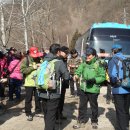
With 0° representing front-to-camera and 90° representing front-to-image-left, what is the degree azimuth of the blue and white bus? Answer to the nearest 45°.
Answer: approximately 0°

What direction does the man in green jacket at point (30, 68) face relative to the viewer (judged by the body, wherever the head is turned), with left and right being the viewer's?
facing the viewer and to the right of the viewer

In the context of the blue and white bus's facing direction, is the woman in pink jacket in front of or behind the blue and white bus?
in front

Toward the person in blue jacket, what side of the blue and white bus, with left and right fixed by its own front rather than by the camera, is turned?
front

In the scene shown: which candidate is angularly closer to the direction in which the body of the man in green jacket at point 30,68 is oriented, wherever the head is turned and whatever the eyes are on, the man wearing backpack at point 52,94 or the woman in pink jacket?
the man wearing backpack

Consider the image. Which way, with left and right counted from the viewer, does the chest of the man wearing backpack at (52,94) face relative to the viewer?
facing away from the viewer and to the right of the viewer

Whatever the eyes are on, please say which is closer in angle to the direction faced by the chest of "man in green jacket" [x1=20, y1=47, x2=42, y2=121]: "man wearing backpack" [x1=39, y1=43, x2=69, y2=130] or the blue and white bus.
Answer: the man wearing backpack
